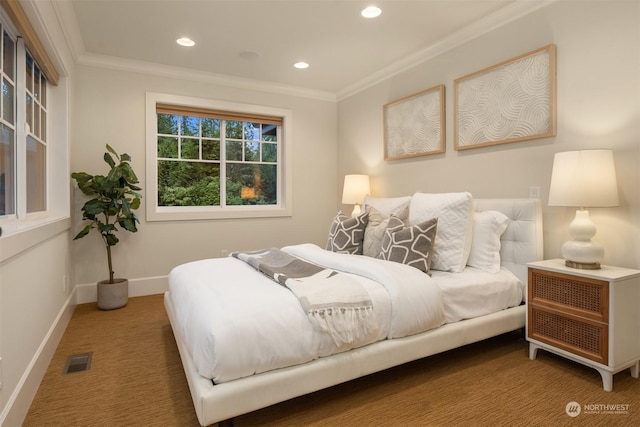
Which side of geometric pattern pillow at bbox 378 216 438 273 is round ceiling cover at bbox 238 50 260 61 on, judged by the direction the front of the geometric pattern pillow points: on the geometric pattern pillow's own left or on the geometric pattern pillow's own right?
on the geometric pattern pillow's own right

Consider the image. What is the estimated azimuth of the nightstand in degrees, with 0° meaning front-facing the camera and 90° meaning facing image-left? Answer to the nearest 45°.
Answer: approximately 45°

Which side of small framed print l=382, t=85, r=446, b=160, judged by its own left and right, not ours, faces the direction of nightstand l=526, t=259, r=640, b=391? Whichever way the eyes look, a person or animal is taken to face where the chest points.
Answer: left

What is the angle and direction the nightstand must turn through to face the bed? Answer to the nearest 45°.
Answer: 0° — it already faces it

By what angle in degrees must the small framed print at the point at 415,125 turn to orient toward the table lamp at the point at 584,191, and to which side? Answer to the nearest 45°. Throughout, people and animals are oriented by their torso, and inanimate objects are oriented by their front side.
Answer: approximately 90° to its left
